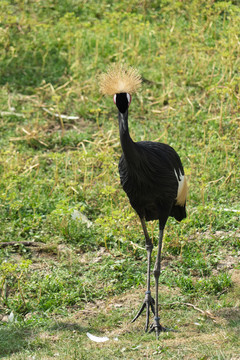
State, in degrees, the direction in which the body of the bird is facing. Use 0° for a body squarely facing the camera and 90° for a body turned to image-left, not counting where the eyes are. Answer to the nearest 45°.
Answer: approximately 45°
